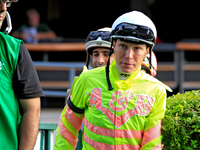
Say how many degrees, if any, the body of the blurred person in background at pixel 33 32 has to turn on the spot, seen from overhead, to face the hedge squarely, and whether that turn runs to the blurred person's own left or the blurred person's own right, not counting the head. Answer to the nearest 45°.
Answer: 0° — they already face it

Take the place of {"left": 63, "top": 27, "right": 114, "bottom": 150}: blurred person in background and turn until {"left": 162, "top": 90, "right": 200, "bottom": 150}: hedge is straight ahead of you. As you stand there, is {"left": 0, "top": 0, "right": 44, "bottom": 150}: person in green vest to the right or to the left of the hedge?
right

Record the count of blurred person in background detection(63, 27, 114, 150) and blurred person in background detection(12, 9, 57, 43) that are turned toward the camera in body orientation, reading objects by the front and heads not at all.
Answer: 2

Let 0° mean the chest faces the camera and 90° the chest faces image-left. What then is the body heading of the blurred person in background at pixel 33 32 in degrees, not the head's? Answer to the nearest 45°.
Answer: approximately 0°

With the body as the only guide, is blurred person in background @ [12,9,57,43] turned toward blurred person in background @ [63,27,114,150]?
yes
